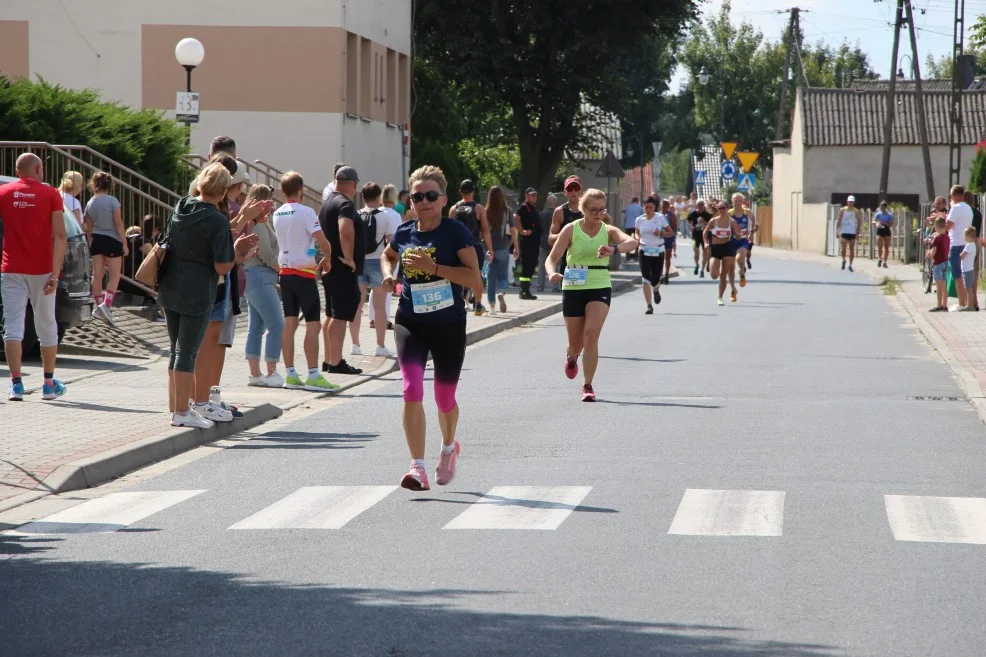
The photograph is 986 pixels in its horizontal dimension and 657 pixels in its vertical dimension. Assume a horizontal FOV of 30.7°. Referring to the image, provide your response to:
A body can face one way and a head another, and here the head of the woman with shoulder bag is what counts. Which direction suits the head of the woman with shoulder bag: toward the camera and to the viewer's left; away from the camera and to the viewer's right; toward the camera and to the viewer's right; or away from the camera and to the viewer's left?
away from the camera and to the viewer's right

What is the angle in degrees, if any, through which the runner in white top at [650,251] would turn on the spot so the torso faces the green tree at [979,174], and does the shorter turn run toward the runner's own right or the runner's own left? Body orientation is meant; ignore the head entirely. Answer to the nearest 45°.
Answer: approximately 135° to the runner's own left

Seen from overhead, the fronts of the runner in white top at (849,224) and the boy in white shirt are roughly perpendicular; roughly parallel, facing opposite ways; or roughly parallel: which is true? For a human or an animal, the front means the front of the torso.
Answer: roughly perpendicular

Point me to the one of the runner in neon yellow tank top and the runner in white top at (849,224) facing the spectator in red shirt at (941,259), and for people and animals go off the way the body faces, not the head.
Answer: the runner in white top

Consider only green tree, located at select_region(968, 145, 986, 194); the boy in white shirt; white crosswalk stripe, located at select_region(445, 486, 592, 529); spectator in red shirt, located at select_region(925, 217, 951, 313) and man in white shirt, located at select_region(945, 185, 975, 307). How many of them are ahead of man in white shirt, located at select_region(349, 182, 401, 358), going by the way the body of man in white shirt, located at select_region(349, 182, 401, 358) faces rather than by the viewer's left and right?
4

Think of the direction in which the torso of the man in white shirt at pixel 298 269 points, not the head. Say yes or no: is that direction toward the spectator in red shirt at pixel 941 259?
yes

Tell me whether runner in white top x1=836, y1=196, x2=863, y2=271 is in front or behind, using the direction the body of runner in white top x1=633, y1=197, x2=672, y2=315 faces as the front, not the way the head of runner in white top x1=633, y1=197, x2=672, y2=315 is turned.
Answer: behind

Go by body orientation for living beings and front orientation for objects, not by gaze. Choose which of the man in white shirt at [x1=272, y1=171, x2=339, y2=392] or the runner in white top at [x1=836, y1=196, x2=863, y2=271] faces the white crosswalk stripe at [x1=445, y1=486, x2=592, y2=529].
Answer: the runner in white top

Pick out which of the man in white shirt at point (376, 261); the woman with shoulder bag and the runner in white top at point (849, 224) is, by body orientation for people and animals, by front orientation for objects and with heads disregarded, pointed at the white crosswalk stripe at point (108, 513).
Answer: the runner in white top

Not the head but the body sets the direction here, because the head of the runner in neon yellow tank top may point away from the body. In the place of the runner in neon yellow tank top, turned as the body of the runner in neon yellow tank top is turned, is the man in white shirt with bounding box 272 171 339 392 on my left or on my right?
on my right

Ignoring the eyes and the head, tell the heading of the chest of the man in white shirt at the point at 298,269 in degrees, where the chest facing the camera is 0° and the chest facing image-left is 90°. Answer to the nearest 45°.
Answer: approximately 225°

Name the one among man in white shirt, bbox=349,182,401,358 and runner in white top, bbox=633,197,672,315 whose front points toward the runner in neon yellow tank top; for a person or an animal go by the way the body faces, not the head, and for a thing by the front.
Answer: the runner in white top

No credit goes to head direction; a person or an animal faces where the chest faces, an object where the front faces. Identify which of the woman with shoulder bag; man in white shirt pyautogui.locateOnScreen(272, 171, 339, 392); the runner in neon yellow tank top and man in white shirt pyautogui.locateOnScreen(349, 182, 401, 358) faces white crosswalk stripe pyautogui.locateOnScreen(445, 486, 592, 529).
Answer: the runner in neon yellow tank top

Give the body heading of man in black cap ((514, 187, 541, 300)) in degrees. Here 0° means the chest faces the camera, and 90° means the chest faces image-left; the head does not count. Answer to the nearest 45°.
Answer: approximately 315°
